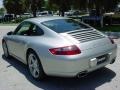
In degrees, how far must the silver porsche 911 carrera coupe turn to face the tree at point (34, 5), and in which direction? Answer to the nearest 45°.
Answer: approximately 45° to its right

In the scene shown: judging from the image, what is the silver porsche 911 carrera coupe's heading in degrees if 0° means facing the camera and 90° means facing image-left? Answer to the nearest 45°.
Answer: approximately 135°

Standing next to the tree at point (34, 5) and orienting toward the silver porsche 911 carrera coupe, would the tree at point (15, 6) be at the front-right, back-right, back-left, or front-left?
back-right

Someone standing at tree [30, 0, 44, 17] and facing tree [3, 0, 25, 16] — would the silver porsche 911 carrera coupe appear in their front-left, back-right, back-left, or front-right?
back-left

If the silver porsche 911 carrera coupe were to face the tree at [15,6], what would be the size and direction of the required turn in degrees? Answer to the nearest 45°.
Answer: approximately 45° to its right
